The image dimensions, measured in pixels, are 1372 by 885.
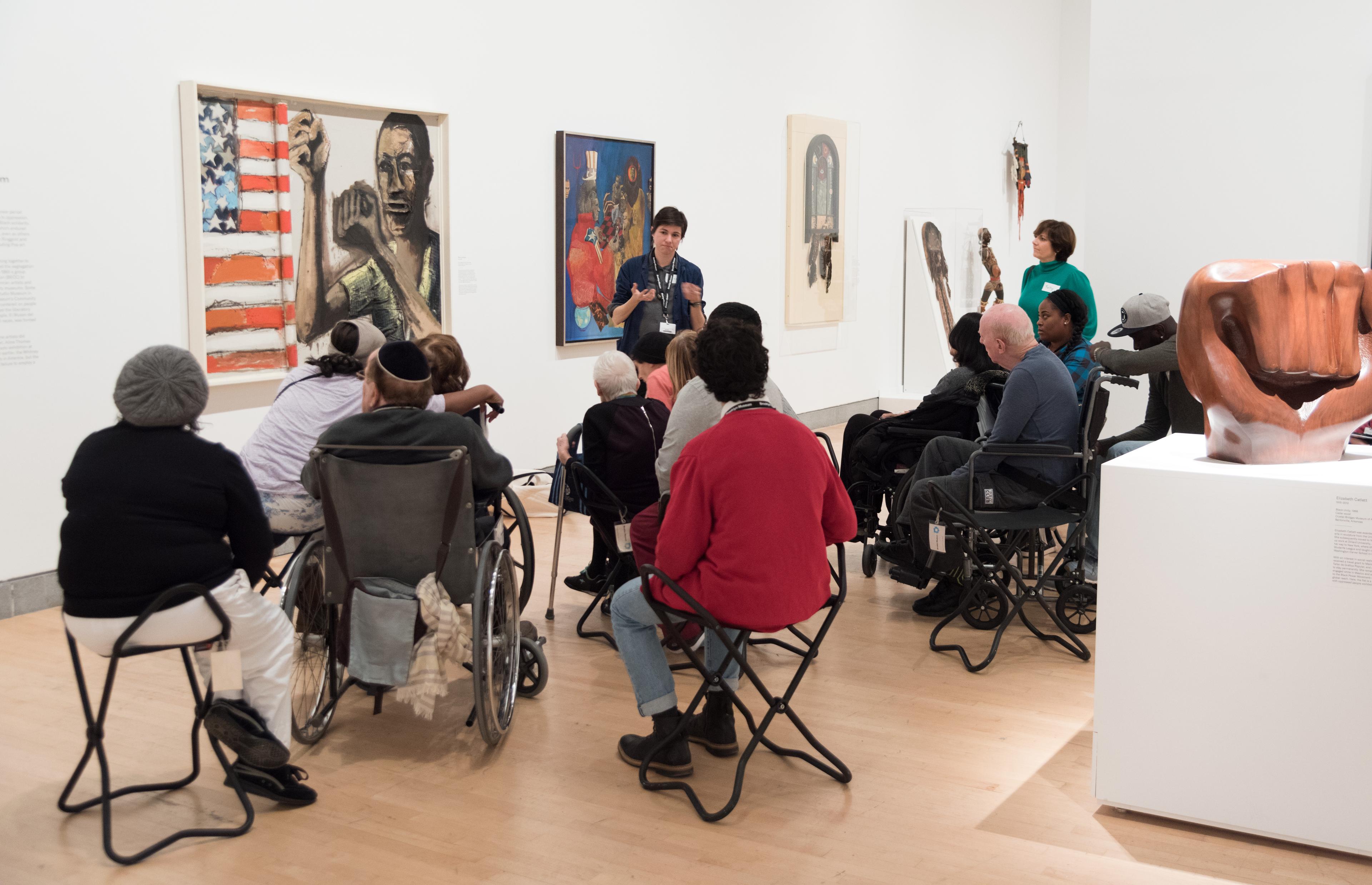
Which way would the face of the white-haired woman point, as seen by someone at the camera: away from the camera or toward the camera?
away from the camera

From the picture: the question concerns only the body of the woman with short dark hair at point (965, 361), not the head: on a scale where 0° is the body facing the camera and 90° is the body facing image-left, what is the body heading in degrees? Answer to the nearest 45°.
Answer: approximately 90°

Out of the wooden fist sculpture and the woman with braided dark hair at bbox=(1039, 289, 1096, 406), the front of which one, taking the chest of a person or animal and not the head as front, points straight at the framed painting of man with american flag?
the woman with braided dark hair

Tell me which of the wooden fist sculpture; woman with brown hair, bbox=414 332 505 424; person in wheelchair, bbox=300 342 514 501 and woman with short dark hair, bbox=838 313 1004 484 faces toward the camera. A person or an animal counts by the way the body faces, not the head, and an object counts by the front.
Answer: the wooden fist sculpture

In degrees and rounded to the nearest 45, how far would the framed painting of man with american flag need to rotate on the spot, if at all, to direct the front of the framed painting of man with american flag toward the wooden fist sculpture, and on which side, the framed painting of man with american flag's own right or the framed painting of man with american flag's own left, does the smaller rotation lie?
0° — it already faces it

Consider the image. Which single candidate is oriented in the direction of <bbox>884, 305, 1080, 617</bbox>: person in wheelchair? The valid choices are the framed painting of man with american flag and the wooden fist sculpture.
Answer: the framed painting of man with american flag

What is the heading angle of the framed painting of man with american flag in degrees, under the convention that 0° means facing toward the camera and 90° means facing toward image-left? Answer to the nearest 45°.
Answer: approximately 315°

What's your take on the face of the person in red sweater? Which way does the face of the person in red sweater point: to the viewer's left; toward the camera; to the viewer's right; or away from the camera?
away from the camera

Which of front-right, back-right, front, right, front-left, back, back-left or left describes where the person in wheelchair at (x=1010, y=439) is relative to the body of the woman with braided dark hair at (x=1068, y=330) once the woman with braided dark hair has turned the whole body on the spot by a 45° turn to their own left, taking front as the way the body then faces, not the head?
front-left

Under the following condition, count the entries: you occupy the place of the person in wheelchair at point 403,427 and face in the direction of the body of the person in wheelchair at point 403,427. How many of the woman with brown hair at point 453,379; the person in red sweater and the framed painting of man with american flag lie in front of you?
2

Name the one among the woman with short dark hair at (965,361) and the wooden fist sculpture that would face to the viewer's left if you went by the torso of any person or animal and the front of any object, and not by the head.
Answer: the woman with short dark hair

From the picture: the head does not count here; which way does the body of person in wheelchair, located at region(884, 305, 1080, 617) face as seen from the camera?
to the viewer's left
